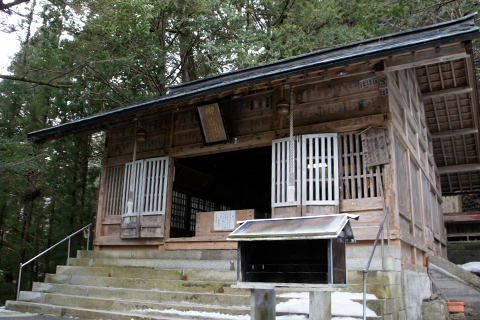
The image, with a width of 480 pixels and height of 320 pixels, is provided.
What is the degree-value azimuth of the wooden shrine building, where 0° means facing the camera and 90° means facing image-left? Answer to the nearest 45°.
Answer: approximately 45°
